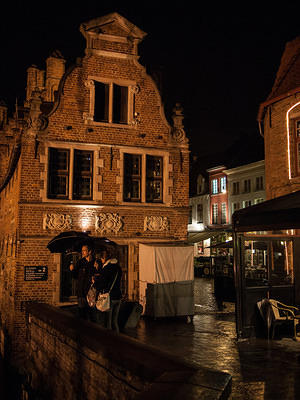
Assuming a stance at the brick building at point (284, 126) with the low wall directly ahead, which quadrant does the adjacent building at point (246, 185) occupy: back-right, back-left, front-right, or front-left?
back-right

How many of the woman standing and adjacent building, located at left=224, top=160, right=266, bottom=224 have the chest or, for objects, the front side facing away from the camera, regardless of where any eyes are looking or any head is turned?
0

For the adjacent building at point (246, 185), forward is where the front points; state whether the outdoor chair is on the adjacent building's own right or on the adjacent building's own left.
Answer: on the adjacent building's own left

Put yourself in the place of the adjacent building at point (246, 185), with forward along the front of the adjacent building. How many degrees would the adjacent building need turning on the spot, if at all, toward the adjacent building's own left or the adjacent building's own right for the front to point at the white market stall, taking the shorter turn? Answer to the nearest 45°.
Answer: approximately 45° to the adjacent building's own left

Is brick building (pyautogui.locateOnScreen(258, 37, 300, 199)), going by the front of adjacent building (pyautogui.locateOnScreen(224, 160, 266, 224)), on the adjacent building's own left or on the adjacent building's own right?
on the adjacent building's own left

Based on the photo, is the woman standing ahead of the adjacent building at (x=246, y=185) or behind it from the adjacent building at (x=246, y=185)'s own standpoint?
ahead

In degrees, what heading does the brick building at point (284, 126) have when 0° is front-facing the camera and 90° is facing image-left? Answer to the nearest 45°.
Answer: approximately 45°

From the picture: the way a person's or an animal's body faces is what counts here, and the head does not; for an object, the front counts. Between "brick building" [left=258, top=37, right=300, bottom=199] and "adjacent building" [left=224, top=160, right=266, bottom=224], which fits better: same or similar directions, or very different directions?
same or similar directions

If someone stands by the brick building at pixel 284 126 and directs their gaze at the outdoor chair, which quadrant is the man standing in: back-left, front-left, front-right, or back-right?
front-right

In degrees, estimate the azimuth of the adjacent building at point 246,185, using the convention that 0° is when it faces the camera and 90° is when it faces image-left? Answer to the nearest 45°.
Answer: approximately 45°

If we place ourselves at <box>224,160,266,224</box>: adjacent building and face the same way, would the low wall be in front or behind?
in front
